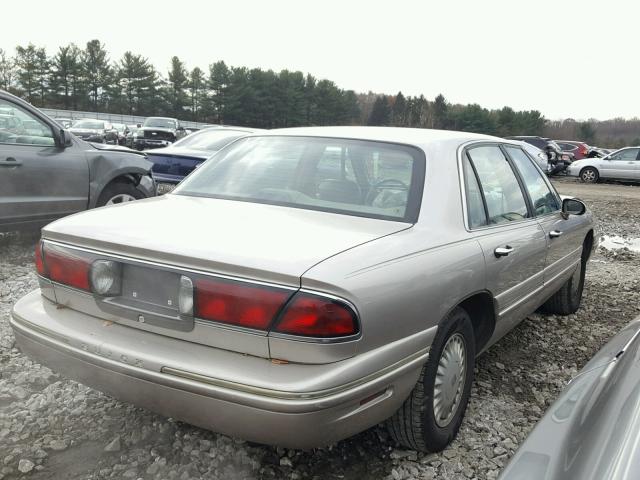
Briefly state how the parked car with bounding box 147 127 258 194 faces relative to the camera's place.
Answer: facing away from the viewer and to the right of the viewer

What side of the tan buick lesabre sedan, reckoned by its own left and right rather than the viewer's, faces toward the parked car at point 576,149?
front

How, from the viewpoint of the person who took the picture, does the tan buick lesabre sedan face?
facing away from the viewer and to the right of the viewer

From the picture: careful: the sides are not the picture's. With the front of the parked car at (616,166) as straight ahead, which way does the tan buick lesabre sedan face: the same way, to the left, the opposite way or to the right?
to the right

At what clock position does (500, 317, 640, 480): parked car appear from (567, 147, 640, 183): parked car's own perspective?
(500, 317, 640, 480): parked car is roughly at 9 o'clock from (567, 147, 640, 183): parked car.

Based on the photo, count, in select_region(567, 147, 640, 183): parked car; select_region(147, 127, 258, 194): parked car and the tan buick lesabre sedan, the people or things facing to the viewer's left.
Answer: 1

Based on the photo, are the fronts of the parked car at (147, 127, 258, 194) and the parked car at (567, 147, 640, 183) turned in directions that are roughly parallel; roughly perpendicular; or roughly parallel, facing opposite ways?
roughly perpendicular

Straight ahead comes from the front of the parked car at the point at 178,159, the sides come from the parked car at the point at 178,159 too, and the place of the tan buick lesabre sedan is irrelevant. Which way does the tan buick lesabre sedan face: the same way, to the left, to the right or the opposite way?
the same way

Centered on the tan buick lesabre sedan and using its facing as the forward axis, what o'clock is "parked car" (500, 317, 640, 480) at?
The parked car is roughly at 3 o'clock from the tan buick lesabre sedan.

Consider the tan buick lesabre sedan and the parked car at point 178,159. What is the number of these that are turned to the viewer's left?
0

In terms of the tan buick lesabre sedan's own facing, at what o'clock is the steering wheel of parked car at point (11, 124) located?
The steering wheel of parked car is roughly at 9 o'clock from the tan buick lesabre sedan.

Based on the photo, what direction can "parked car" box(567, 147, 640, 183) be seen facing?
to the viewer's left

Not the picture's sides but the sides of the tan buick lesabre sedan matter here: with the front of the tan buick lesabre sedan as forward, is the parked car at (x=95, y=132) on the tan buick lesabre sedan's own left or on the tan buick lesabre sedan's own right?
on the tan buick lesabre sedan's own left

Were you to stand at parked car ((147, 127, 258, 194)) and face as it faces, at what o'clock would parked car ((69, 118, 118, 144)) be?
parked car ((69, 118, 118, 144)) is roughly at 10 o'clock from parked car ((147, 127, 258, 194)).

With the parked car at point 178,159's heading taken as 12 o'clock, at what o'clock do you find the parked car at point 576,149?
the parked car at point 576,149 is roughly at 12 o'clock from the parked car at point 178,159.

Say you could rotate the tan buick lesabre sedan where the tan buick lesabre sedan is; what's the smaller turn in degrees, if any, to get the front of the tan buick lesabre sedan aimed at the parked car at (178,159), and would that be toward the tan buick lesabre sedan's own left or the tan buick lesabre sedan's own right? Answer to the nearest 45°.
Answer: approximately 45° to the tan buick lesabre sedan's own left

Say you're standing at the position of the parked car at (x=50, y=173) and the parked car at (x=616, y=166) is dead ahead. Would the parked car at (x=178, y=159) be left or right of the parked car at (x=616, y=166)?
left

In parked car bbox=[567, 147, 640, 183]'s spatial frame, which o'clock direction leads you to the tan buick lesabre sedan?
The tan buick lesabre sedan is roughly at 9 o'clock from the parked car.
